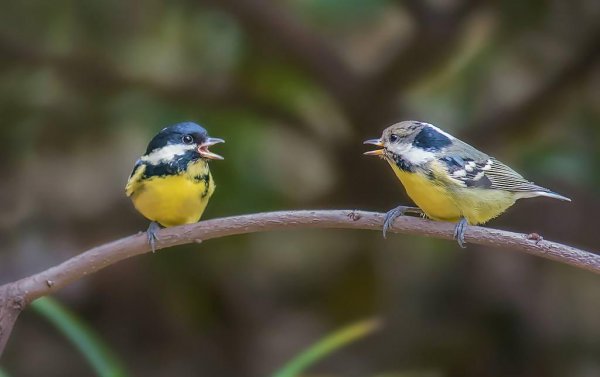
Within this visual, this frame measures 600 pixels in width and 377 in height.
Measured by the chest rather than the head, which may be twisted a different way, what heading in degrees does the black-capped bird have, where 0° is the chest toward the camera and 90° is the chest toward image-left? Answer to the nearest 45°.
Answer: approximately 315°

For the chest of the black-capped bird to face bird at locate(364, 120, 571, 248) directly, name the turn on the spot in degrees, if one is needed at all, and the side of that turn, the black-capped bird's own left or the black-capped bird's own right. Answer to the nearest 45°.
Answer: approximately 45° to the black-capped bird's own left

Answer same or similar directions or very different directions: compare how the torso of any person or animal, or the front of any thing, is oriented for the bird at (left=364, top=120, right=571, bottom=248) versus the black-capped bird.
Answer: very different directions

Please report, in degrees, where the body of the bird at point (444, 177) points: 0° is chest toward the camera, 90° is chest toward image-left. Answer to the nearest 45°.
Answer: approximately 90°

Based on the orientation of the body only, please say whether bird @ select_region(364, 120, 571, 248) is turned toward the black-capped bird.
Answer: yes

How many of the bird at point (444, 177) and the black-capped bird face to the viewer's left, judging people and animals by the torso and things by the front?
1
